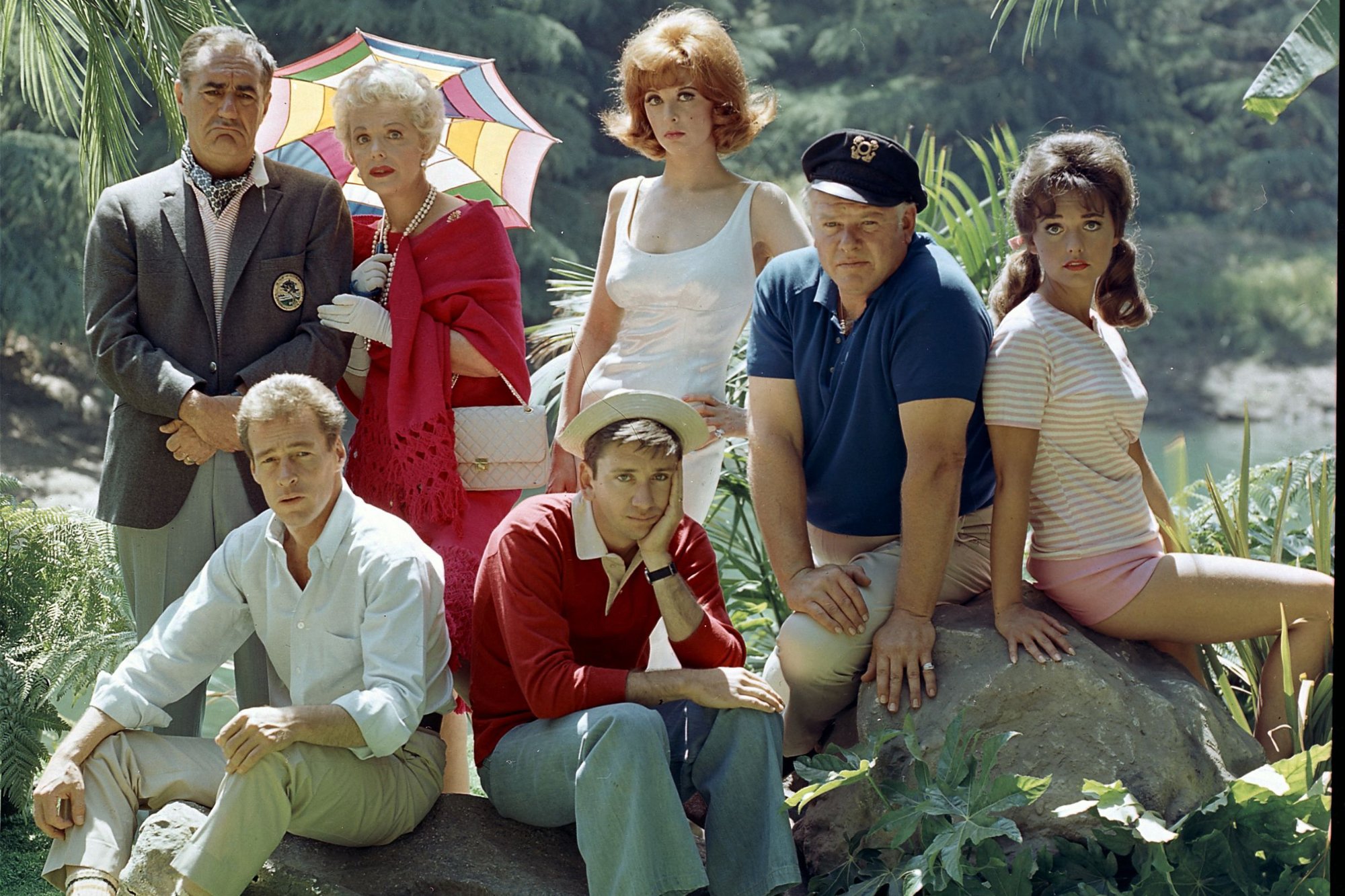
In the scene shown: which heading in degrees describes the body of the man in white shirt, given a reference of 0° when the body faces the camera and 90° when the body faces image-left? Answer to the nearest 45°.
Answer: approximately 45°

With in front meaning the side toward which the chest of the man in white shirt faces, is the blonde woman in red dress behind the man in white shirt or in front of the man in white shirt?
behind

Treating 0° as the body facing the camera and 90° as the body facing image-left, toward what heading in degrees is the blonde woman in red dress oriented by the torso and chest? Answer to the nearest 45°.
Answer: approximately 45°

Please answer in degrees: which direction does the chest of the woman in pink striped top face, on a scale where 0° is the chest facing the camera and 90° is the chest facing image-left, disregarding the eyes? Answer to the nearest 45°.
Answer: approximately 315°

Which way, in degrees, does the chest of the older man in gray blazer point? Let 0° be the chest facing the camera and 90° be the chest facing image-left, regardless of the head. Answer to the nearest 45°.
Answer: approximately 0°
